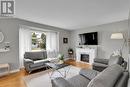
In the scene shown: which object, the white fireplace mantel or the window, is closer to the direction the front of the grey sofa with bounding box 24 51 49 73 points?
the white fireplace mantel

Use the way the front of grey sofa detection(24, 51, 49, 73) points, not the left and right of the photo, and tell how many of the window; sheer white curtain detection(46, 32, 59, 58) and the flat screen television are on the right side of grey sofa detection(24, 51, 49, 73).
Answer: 0

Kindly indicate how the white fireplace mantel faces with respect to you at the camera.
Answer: facing the viewer and to the left of the viewer

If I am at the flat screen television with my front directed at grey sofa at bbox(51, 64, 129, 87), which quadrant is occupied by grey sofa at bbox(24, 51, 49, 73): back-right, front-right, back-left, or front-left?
front-right

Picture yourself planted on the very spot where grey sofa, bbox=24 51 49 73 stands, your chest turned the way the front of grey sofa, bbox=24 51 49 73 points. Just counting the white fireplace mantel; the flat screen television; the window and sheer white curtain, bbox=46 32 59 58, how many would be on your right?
0

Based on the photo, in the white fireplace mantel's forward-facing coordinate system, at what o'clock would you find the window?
The window is roughly at 1 o'clock from the white fireplace mantel.

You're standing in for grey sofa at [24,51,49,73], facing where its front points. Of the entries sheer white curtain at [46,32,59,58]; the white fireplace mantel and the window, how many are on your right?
0

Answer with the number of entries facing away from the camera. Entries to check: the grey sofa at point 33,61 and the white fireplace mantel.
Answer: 0

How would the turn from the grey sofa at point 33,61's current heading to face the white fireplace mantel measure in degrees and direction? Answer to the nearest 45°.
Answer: approximately 45° to its left

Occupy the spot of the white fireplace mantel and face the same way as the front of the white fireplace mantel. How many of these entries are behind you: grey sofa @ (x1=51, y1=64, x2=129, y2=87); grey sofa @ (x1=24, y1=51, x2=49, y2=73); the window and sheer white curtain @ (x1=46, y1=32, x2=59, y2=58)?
0

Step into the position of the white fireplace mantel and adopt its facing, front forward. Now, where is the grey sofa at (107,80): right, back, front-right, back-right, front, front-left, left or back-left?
front-left

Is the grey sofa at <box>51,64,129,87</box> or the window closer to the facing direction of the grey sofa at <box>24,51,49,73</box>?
the grey sofa

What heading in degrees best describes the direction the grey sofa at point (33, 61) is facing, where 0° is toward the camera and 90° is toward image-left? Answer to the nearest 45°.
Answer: approximately 315°

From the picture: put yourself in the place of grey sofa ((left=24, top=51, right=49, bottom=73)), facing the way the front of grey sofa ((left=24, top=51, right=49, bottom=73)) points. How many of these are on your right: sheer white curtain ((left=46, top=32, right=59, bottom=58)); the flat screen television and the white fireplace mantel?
0

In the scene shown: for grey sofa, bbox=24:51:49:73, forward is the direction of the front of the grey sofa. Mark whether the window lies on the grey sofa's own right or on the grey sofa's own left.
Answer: on the grey sofa's own left
